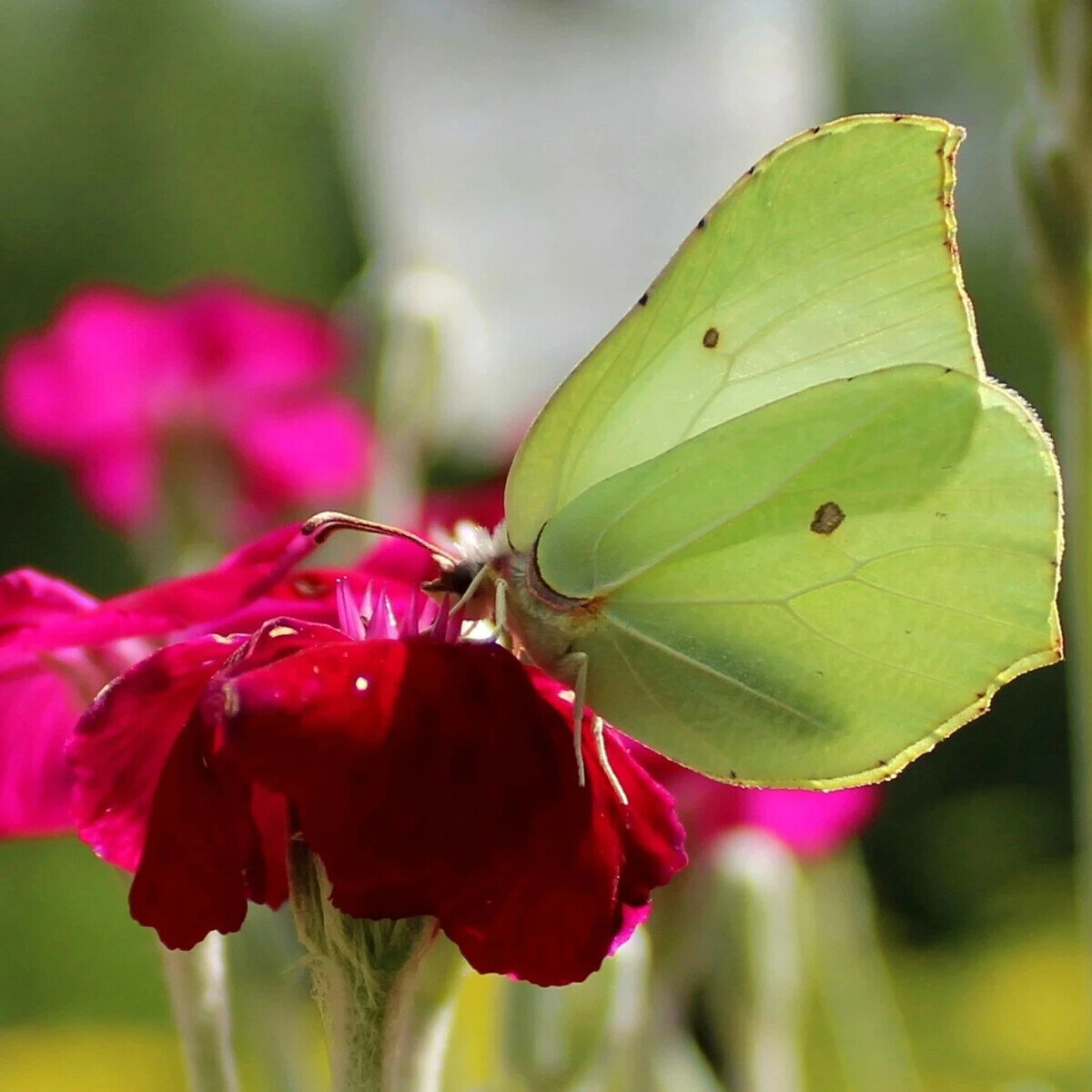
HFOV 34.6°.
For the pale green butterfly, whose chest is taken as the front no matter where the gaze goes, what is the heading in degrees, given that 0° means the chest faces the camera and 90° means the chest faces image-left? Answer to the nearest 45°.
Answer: approximately 90°

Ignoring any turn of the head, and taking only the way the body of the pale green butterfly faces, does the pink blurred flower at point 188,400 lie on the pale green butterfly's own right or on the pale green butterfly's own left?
on the pale green butterfly's own right
